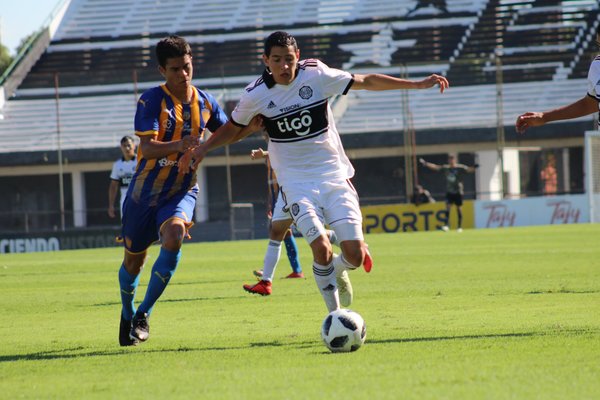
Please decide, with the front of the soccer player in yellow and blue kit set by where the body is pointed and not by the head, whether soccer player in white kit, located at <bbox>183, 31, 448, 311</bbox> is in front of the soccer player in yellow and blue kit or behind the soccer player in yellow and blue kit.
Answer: in front

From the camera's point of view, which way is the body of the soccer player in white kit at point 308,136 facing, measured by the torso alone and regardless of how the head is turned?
toward the camera

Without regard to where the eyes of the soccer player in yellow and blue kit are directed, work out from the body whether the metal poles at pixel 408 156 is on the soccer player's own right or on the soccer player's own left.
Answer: on the soccer player's own left

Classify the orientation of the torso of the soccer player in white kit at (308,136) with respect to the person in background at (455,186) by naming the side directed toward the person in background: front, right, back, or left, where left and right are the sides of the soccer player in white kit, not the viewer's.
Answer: back

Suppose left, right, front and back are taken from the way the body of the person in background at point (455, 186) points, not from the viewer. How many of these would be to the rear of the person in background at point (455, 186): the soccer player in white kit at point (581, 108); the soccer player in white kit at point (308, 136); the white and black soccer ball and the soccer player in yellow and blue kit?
0

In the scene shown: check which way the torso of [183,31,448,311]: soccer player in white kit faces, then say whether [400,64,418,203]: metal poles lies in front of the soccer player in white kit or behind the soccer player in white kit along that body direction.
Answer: behind

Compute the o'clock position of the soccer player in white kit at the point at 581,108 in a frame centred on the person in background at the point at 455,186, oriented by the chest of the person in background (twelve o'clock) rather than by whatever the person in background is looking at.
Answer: The soccer player in white kit is roughly at 12 o'clock from the person in background.

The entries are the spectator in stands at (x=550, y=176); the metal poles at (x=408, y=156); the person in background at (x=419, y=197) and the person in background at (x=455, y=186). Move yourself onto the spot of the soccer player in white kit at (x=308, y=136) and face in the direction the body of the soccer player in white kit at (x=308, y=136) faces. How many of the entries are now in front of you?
0

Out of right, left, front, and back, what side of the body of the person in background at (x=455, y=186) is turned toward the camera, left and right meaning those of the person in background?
front

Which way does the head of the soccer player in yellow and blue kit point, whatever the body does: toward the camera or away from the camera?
toward the camera

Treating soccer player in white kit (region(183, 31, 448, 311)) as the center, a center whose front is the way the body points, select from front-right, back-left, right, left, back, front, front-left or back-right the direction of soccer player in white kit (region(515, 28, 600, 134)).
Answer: left

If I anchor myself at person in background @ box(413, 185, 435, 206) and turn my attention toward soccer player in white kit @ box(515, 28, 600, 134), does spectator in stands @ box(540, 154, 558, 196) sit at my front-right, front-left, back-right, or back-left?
back-left

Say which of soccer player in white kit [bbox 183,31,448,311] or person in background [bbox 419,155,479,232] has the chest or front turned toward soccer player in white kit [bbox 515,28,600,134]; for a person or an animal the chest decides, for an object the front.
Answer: the person in background

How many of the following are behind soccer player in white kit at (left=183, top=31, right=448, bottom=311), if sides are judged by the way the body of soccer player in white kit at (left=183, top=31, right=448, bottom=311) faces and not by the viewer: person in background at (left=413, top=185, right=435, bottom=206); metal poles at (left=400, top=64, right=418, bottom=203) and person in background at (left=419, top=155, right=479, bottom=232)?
3

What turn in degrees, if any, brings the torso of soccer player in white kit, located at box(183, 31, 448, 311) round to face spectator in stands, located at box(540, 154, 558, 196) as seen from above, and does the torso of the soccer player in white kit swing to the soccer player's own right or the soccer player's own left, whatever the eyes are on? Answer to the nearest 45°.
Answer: approximately 180°

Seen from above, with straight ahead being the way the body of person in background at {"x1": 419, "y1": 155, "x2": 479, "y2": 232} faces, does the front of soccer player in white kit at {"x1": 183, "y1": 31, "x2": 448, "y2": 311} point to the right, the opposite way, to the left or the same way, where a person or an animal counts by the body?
the same way
